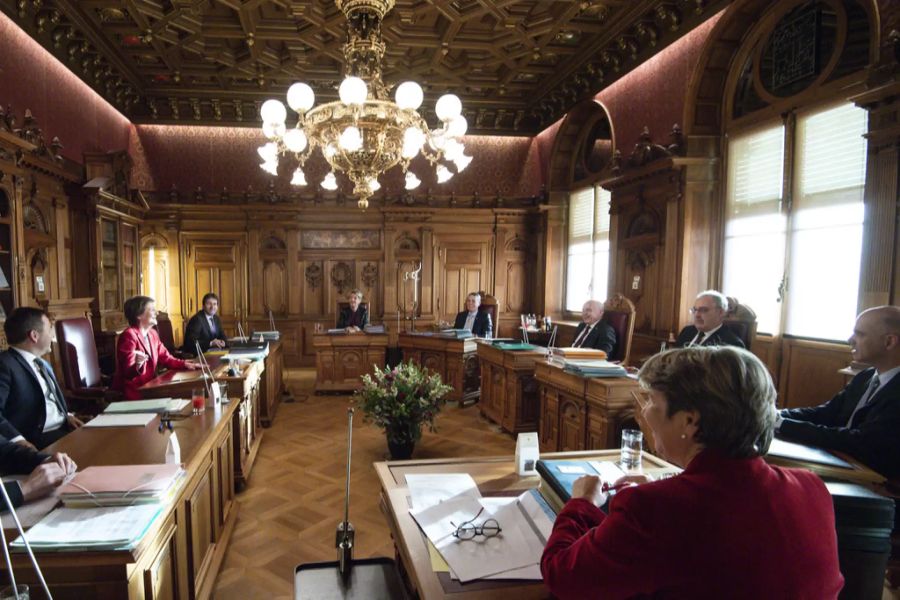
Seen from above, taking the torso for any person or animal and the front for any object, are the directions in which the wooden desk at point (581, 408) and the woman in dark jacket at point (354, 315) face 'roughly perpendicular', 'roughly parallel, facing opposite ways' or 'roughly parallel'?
roughly perpendicular

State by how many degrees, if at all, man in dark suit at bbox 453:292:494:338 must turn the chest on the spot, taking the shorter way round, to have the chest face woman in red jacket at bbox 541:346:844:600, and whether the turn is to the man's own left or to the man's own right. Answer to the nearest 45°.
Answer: approximately 45° to the man's own left

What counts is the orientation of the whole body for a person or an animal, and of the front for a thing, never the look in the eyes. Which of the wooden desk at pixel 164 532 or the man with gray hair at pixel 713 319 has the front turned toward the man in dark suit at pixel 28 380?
the man with gray hair

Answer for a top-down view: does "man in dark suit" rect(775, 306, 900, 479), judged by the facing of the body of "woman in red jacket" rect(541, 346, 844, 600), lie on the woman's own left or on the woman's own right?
on the woman's own right

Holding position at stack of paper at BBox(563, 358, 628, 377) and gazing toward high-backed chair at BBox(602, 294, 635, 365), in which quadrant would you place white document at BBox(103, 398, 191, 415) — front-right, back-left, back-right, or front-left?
back-left
